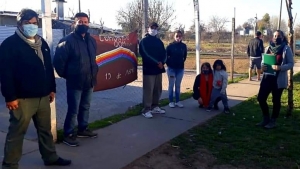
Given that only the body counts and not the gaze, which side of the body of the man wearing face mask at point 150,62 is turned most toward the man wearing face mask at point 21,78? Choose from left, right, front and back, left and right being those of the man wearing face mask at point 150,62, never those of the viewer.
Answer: right

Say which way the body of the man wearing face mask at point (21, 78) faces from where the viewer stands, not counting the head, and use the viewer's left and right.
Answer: facing the viewer and to the right of the viewer

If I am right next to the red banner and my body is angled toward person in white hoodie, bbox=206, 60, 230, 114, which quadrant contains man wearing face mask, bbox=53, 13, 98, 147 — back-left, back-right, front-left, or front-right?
back-right

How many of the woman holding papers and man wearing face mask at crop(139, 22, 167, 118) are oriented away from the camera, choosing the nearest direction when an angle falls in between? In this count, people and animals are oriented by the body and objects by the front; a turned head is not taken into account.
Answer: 0

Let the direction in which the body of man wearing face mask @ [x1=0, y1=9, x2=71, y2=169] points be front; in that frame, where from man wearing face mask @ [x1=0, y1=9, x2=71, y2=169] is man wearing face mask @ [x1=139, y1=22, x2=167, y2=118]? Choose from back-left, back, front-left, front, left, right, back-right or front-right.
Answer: left

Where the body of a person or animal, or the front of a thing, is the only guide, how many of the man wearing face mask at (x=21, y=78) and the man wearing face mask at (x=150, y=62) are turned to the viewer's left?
0

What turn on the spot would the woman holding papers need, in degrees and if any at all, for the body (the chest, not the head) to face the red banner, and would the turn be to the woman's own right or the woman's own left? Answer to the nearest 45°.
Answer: approximately 45° to the woman's own right

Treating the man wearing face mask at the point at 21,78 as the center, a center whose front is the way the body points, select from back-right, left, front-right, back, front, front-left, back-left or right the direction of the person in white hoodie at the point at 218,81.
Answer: left
